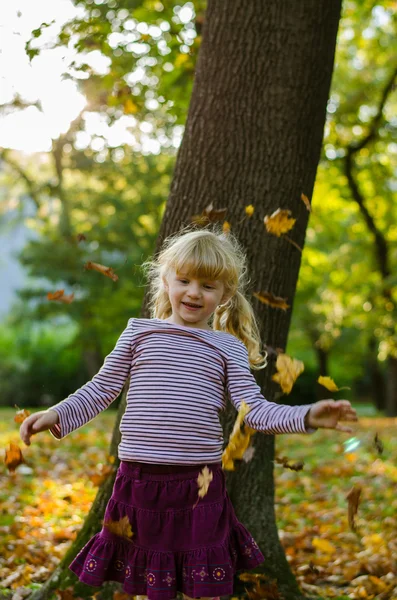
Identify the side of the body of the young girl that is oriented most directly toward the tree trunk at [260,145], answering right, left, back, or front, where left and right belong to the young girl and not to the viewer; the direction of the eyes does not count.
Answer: back

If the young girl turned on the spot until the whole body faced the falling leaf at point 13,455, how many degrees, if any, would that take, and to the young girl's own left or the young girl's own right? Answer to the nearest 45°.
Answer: approximately 135° to the young girl's own right

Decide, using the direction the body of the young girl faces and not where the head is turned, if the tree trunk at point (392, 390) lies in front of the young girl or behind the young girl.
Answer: behind

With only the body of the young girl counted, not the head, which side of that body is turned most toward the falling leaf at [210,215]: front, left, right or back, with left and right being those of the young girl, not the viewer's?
back

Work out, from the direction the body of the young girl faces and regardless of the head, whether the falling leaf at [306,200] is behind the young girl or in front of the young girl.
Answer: behind

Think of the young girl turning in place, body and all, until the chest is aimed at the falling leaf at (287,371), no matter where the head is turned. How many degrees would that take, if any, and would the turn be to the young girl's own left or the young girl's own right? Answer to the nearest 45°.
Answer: approximately 135° to the young girl's own left

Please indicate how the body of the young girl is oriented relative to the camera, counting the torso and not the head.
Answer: toward the camera
